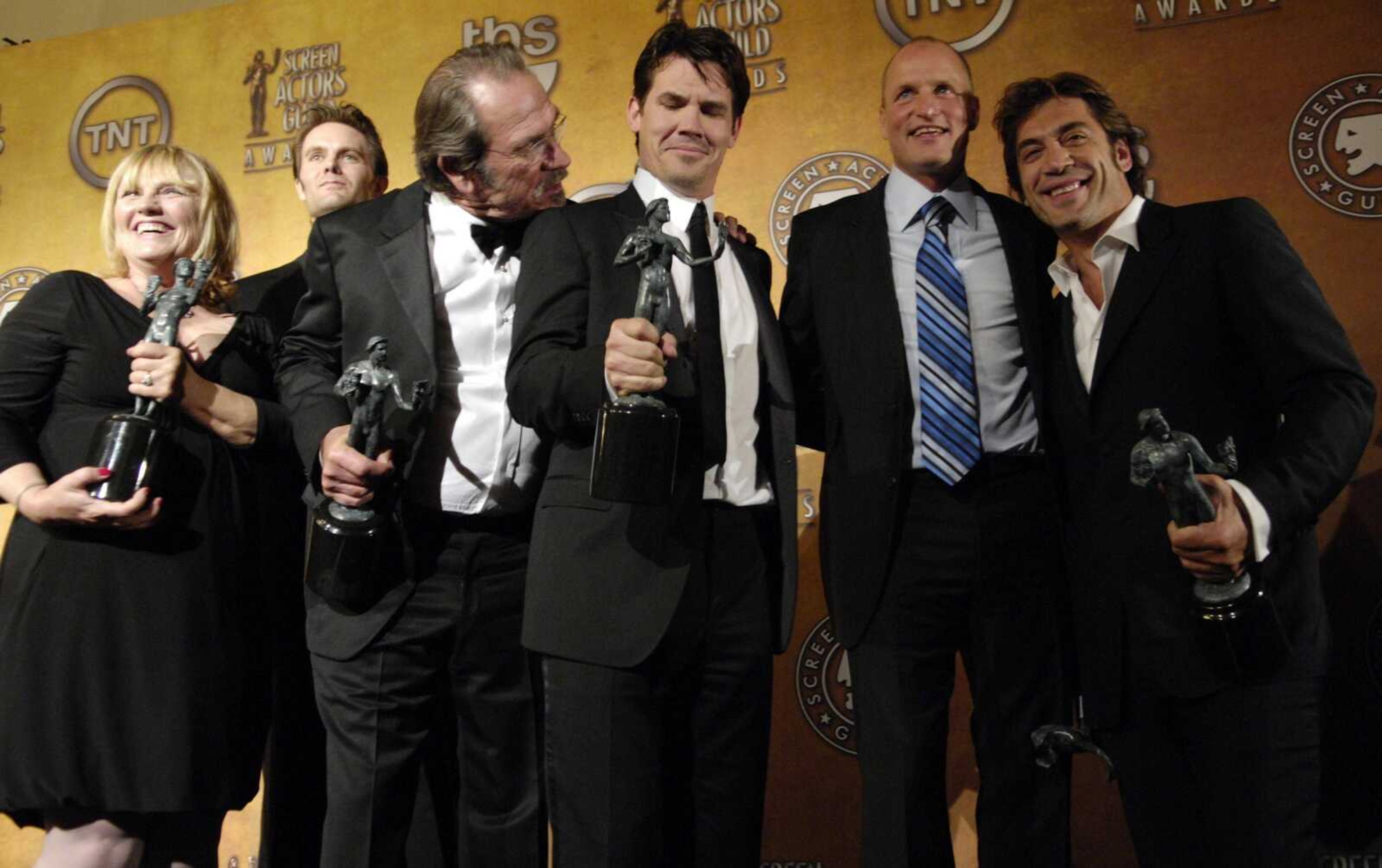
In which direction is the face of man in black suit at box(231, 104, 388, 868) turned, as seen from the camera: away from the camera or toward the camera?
toward the camera

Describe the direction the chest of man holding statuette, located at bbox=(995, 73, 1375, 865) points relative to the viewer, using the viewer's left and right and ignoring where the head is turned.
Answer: facing the viewer and to the left of the viewer

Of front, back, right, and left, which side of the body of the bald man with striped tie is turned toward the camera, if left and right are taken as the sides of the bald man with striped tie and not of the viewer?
front

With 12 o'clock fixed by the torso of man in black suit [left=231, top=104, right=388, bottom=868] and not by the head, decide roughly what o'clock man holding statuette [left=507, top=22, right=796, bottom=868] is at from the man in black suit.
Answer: The man holding statuette is roughly at 11 o'clock from the man in black suit.

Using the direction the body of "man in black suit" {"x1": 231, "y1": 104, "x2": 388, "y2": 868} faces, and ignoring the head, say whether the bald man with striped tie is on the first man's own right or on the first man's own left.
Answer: on the first man's own left

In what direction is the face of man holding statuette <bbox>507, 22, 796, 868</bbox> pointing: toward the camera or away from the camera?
toward the camera

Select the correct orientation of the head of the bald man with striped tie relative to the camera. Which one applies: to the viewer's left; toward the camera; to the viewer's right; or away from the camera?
toward the camera

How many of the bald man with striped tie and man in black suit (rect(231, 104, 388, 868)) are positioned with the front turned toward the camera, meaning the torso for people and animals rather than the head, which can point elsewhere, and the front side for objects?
2

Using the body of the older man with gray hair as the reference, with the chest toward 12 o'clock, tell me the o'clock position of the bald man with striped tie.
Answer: The bald man with striped tie is roughly at 11 o'clock from the older man with gray hair.

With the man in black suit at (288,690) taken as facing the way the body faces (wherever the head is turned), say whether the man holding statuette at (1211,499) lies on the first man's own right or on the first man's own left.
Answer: on the first man's own left
